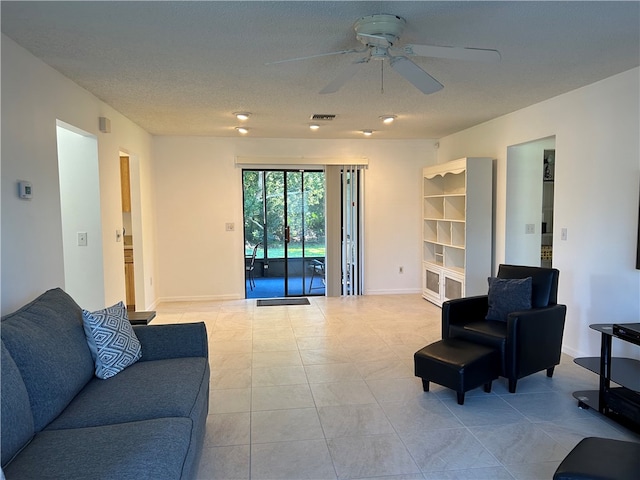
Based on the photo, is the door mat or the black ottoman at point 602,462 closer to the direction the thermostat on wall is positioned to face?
the black ottoman

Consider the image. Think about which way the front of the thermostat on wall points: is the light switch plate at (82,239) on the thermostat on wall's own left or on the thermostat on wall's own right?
on the thermostat on wall's own left

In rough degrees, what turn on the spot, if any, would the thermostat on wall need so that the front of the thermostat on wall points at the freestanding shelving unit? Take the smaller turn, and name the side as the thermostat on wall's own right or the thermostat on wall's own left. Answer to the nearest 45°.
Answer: approximately 45° to the thermostat on wall's own left

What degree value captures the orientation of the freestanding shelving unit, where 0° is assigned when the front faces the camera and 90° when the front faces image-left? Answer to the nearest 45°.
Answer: approximately 45°

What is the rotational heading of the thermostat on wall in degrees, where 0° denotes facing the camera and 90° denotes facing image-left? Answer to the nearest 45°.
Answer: approximately 315°

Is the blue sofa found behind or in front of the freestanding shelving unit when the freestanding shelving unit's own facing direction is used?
in front

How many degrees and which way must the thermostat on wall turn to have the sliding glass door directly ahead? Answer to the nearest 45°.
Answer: approximately 90° to its left

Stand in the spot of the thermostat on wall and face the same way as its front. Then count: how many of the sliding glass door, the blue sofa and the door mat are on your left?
2

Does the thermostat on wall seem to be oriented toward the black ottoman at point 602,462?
yes

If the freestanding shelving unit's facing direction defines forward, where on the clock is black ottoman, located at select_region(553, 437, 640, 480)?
The black ottoman is roughly at 10 o'clock from the freestanding shelving unit.

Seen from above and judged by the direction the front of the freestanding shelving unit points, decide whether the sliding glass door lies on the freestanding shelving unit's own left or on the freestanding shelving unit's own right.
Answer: on the freestanding shelving unit's own right

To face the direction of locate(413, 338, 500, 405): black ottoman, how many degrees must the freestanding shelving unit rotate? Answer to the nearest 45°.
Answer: approximately 45° to its left
